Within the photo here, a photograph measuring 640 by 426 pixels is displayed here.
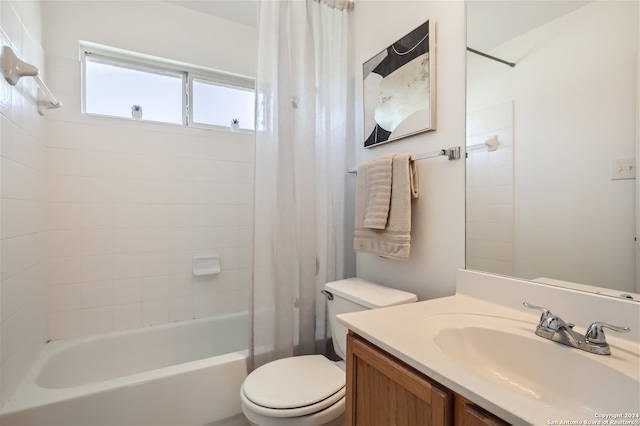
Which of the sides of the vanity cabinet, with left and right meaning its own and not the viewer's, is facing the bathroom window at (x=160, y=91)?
right

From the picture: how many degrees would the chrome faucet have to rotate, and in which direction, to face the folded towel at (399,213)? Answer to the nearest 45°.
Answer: approximately 90° to its right

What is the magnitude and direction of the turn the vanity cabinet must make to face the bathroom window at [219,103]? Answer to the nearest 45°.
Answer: approximately 90° to its right

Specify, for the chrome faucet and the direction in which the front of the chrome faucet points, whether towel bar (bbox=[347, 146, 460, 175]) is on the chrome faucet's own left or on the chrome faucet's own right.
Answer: on the chrome faucet's own right

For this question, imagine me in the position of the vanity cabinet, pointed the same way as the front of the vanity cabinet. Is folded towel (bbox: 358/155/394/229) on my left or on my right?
on my right

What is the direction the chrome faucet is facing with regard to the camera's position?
facing the viewer and to the left of the viewer

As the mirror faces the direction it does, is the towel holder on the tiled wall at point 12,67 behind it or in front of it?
in front

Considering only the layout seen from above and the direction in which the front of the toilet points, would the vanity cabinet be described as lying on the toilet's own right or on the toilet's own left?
on the toilet's own left

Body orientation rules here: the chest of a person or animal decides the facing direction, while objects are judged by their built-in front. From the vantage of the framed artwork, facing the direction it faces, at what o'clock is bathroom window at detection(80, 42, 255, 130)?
The bathroom window is roughly at 2 o'clock from the framed artwork.

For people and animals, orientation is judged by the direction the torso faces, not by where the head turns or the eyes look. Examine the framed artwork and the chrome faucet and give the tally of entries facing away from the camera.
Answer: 0
